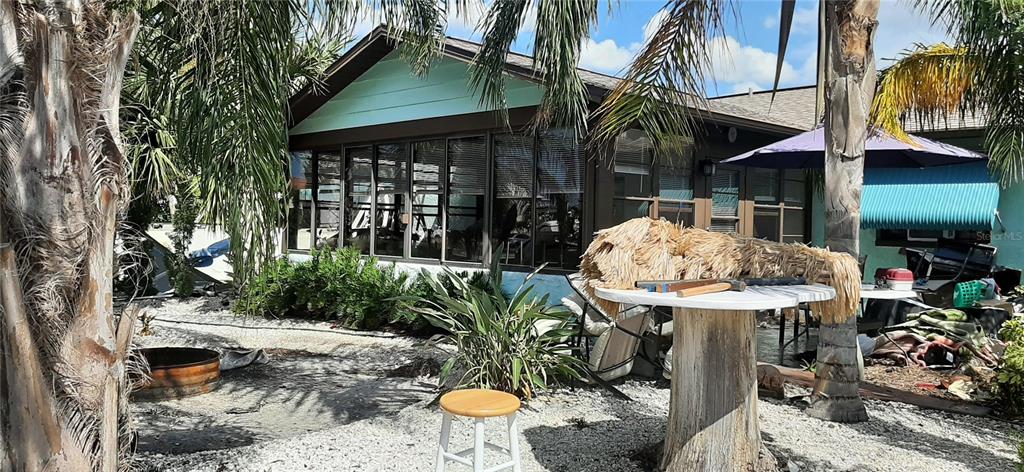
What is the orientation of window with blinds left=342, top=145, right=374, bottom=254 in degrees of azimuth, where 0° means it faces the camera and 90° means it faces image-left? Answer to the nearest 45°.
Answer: approximately 45°

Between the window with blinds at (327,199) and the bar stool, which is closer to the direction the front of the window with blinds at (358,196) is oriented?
the bar stool

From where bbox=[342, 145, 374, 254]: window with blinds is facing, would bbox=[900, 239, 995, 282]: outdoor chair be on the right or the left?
on its left

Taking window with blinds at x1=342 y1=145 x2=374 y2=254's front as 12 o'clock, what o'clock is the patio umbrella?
The patio umbrella is roughly at 9 o'clock from the window with blinds.

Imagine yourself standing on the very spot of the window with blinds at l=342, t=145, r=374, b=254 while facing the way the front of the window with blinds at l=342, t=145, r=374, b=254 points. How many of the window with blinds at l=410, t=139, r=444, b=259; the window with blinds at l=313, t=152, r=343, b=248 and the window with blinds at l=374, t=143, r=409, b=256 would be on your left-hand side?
2

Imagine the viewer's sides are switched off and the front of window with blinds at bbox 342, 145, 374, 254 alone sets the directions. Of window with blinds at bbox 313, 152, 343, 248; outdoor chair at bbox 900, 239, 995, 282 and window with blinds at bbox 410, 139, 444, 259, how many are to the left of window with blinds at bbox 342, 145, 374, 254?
2

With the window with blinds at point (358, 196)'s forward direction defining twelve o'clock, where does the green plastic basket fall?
The green plastic basket is roughly at 9 o'clock from the window with blinds.

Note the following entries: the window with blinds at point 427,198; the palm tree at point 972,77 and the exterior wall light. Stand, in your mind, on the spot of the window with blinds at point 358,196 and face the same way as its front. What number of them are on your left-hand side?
3

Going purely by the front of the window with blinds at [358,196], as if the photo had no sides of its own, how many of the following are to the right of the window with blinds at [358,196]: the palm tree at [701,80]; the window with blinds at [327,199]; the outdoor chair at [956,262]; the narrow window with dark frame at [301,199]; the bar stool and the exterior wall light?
2

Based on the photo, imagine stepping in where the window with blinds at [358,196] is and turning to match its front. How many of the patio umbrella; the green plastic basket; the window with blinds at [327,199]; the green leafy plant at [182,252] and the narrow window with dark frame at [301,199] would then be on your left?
2

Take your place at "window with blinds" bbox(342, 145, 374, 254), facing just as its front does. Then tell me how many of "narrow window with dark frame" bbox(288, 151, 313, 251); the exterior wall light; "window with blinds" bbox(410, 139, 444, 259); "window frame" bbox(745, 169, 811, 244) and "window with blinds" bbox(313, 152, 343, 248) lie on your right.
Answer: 2

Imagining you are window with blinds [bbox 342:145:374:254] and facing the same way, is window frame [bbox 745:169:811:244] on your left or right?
on your left

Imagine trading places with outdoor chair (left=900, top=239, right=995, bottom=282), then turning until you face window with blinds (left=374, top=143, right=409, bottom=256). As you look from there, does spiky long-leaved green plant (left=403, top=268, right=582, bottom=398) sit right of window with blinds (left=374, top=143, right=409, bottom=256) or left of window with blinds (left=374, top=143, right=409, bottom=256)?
left

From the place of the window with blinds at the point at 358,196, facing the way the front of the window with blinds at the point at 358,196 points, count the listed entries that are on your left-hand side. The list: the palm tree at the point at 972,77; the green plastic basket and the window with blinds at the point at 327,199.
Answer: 2

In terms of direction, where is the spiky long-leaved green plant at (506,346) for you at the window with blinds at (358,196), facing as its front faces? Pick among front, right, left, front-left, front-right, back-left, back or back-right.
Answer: front-left

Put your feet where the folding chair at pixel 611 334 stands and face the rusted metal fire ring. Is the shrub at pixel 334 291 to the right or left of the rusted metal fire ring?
right
